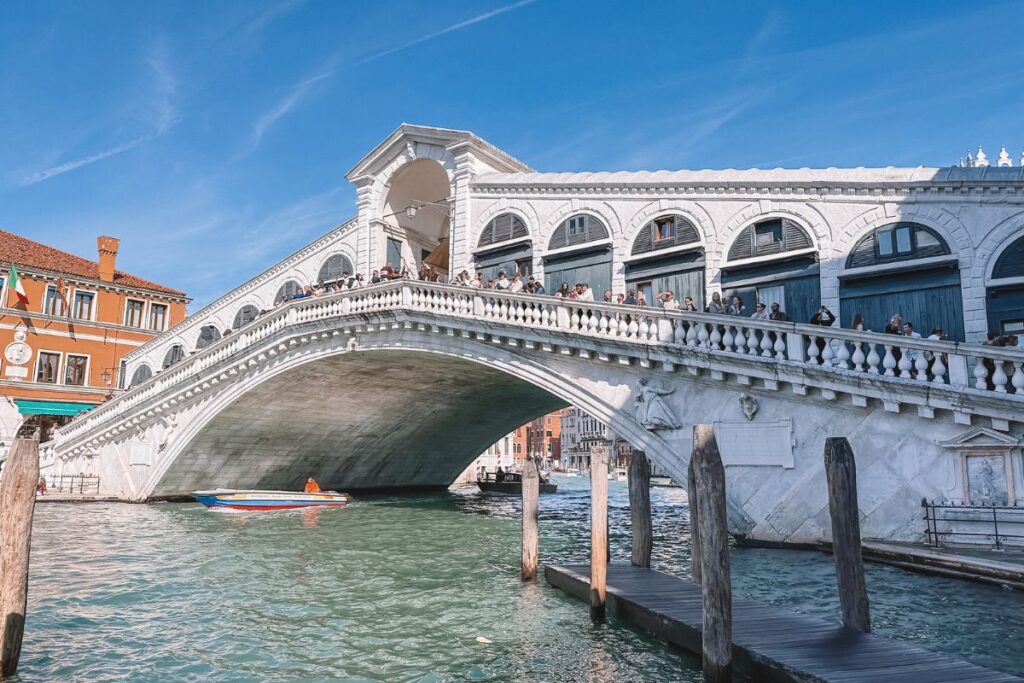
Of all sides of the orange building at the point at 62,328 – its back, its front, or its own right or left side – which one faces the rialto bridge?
front

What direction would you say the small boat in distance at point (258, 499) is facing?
to the viewer's left

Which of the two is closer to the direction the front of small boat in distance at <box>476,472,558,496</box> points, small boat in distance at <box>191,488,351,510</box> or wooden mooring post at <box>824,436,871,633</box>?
the small boat in distance

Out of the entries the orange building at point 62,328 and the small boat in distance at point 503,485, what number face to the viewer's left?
1

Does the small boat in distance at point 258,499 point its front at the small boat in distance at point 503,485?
no

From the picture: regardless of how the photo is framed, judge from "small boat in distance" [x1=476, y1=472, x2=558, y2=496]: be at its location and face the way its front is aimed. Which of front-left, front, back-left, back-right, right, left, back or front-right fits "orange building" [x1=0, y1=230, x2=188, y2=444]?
front

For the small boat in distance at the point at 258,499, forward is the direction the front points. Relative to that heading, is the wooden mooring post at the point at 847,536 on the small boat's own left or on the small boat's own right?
on the small boat's own left

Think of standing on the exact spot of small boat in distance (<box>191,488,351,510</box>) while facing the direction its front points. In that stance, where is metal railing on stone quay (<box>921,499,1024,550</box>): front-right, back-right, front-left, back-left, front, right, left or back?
back-left

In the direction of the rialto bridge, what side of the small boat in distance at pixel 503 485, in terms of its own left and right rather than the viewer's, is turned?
left
